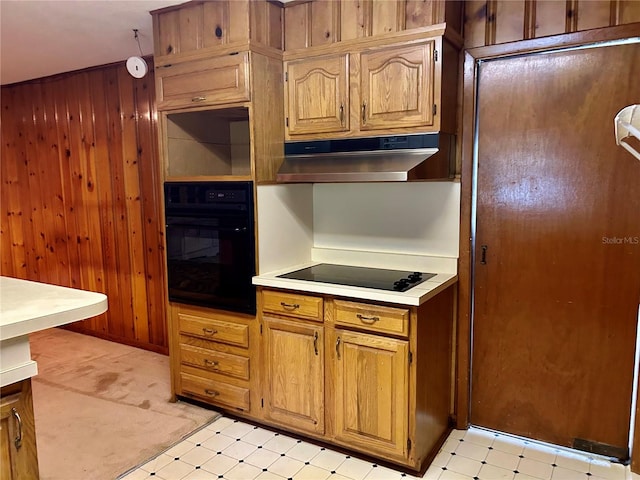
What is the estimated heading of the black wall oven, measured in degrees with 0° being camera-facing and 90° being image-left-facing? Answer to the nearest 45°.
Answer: approximately 45°

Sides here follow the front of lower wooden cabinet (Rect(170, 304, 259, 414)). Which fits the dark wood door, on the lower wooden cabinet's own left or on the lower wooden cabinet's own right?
on the lower wooden cabinet's own left

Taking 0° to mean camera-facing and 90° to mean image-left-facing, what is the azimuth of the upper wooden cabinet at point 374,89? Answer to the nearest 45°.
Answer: approximately 45°

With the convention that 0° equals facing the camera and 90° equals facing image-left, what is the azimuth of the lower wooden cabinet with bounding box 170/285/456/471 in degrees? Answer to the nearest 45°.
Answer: approximately 45°

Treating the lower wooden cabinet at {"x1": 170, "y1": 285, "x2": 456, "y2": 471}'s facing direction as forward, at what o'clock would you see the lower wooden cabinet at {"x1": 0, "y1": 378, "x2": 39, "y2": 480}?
the lower wooden cabinet at {"x1": 0, "y1": 378, "x2": 39, "y2": 480} is roughly at 12 o'clock from the lower wooden cabinet at {"x1": 170, "y1": 285, "x2": 456, "y2": 471}.

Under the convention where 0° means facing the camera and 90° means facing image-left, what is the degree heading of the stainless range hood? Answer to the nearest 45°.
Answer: approximately 45°

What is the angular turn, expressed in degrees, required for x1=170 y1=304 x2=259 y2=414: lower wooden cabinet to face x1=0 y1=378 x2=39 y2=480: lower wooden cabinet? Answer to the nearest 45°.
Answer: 0° — it already faces it
